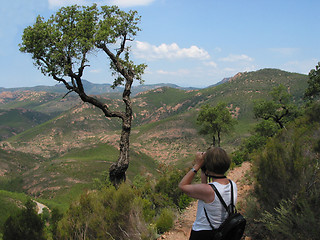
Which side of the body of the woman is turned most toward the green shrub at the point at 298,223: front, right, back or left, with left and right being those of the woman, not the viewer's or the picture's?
right

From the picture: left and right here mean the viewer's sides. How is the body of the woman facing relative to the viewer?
facing away from the viewer and to the left of the viewer

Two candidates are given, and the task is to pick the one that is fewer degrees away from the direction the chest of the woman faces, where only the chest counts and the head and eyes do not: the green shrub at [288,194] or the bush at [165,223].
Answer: the bush

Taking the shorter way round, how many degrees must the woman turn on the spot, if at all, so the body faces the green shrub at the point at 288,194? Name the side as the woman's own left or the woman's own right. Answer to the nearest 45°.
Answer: approximately 90° to the woman's own right

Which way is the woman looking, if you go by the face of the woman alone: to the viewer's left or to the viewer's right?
to the viewer's left
